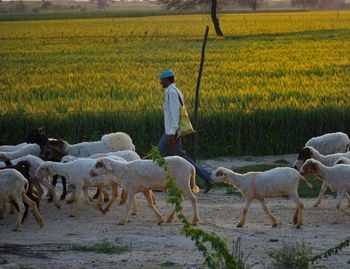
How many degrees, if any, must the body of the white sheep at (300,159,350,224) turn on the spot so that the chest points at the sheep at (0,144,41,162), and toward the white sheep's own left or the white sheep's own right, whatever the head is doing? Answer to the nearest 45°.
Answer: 0° — it already faces it

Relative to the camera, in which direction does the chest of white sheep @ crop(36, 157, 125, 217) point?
to the viewer's left

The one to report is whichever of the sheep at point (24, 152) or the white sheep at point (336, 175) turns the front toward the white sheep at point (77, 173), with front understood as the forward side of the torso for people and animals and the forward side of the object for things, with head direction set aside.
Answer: the white sheep at point (336, 175)

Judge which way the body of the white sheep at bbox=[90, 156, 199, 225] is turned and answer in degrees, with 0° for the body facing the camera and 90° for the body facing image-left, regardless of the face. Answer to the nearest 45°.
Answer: approximately 90°

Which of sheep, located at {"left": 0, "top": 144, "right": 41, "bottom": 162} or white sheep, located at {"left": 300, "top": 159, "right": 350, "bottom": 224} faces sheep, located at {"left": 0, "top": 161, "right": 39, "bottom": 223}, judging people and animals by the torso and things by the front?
the white sheep

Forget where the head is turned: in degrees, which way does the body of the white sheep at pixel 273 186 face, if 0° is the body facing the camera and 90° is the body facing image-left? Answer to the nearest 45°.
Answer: approximately 90°
